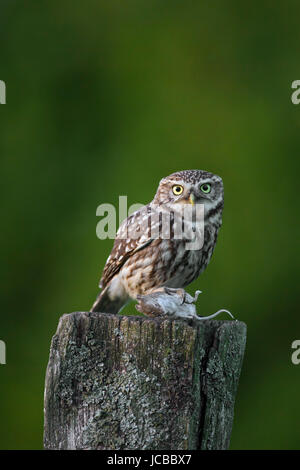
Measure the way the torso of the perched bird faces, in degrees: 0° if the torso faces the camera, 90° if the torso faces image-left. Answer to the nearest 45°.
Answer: approximately 315°
